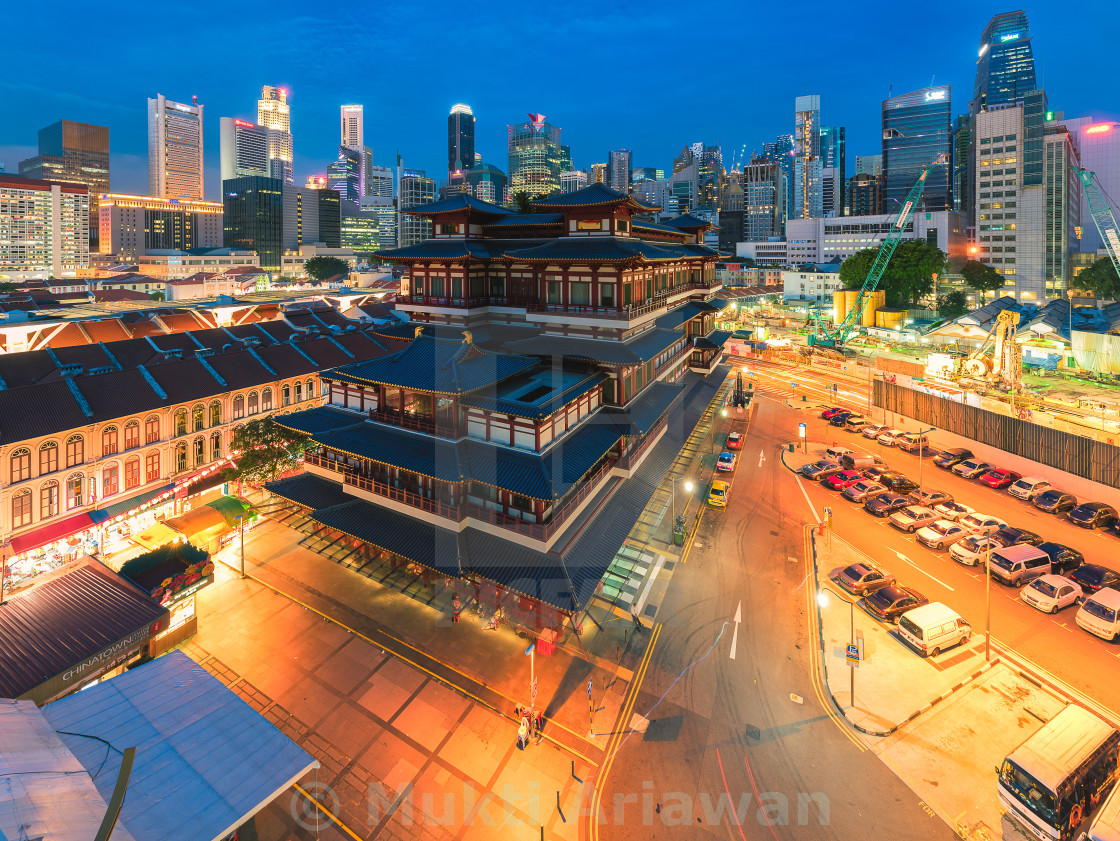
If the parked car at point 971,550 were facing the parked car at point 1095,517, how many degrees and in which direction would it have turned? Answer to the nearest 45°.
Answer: approximately 180°

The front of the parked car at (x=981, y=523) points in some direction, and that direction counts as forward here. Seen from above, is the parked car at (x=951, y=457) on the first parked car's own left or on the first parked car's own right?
on the first parked car's own left

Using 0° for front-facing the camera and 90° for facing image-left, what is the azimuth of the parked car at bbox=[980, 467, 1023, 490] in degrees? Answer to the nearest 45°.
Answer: approximately 45°

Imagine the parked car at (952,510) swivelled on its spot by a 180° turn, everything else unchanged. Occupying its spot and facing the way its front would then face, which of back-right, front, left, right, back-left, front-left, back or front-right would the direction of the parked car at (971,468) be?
back-right

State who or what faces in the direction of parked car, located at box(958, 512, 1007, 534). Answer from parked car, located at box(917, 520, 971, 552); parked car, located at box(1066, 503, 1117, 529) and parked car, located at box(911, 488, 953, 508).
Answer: parked car, located at box(1066, 503, 1117, 529)

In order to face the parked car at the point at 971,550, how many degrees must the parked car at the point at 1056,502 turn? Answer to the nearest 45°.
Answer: approximately 45° to its left

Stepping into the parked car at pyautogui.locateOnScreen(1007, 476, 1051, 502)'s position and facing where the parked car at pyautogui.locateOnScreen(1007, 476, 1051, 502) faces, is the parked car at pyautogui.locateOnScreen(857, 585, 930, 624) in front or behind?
in front

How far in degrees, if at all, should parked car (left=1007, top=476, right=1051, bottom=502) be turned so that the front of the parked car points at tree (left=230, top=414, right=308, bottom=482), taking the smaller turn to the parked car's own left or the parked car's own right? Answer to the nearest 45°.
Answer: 0° — it already faces it

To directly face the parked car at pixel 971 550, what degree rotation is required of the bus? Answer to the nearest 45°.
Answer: approximately 135° to its right
